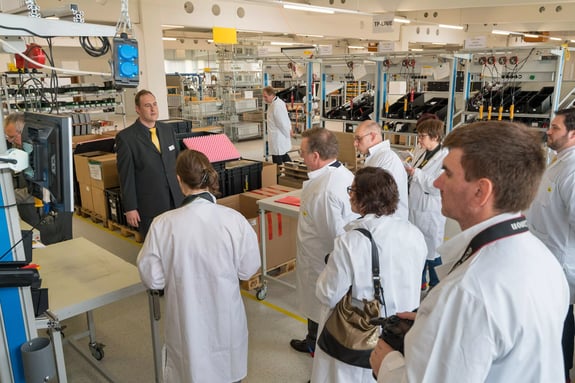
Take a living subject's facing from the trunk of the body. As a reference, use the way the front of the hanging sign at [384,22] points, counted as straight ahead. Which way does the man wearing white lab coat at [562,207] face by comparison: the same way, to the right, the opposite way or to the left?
to the right

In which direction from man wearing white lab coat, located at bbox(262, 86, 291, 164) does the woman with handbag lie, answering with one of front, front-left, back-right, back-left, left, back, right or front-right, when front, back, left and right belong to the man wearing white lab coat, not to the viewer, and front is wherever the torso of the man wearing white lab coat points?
left

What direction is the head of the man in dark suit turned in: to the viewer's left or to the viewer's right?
to the viewer's right

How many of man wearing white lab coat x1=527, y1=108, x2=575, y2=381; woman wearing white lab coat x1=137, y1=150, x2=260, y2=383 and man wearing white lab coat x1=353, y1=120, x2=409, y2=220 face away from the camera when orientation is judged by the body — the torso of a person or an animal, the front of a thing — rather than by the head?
1

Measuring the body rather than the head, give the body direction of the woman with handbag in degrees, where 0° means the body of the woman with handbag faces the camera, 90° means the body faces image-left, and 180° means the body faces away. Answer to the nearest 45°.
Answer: approximately 135°

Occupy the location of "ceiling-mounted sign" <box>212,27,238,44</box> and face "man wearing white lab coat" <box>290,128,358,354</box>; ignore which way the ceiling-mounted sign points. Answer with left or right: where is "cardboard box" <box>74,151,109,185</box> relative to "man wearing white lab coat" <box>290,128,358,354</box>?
right

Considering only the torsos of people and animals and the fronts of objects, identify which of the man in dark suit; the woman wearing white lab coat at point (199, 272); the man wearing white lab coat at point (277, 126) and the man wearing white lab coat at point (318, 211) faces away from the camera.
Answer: the woman wearing white lab coat at point (199, 272)

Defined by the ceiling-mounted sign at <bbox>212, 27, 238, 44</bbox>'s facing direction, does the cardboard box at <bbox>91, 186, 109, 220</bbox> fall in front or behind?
in front

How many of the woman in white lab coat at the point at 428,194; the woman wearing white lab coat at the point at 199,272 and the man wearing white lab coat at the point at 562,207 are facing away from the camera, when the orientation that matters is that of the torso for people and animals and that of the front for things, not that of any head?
1

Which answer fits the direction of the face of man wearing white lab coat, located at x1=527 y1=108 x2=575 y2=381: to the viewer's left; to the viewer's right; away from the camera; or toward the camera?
to the viewer's left

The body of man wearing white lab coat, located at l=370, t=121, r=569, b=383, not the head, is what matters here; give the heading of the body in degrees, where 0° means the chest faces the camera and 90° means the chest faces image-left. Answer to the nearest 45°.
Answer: approximately 135°

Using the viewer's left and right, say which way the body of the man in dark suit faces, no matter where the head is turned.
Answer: facing the viewer and to the right of the viewer

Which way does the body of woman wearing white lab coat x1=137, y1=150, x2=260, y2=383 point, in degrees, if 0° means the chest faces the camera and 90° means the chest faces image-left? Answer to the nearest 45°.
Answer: approximately 180°

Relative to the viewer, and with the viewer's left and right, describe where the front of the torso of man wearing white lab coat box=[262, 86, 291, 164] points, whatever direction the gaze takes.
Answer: facing to the left of the viewer

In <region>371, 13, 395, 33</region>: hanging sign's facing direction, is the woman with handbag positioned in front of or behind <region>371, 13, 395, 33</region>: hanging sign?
in front

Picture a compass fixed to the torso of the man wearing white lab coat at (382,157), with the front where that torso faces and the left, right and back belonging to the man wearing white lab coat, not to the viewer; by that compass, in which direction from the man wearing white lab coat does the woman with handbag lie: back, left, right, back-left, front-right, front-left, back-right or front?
left
